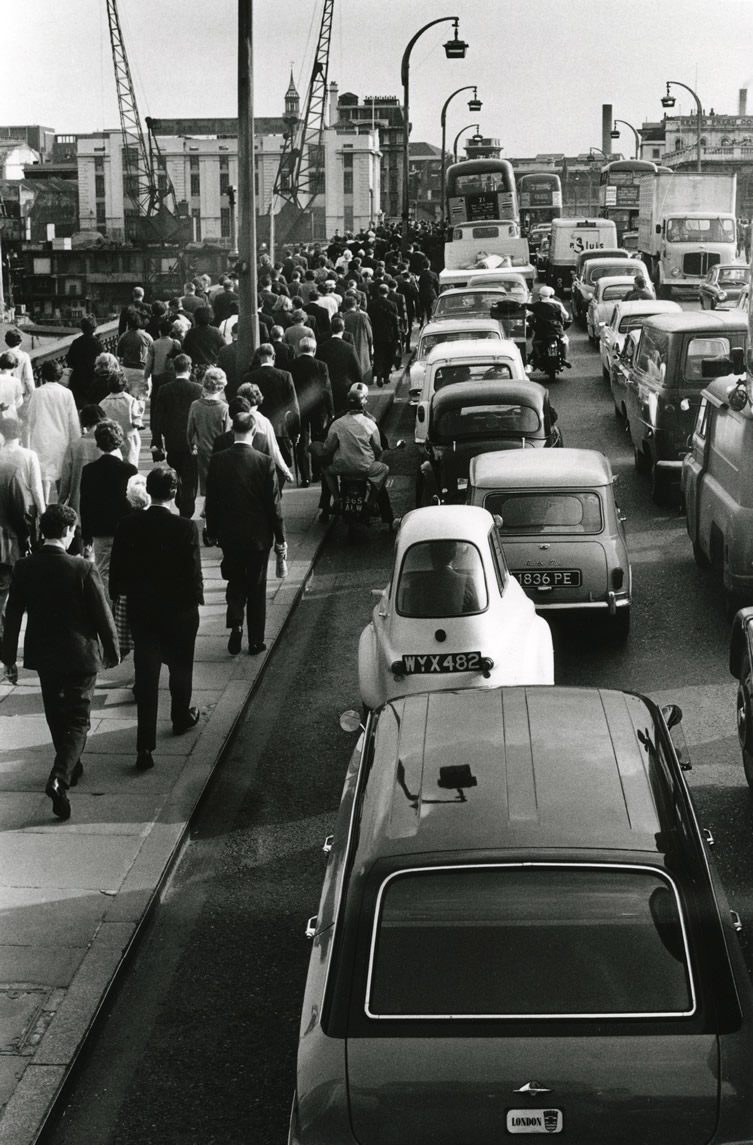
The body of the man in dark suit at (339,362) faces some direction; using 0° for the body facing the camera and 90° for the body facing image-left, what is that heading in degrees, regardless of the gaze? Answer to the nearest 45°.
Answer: approximately 180°

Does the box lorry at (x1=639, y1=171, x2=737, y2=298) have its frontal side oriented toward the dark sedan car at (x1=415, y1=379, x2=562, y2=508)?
yes

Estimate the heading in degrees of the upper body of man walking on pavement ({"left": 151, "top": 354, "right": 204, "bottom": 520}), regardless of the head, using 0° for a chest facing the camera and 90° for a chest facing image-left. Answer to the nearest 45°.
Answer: approximately 180°

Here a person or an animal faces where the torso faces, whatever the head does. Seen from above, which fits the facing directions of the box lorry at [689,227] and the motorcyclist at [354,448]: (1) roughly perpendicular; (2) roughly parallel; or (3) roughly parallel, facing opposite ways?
roughly parallel, facing opposite ways

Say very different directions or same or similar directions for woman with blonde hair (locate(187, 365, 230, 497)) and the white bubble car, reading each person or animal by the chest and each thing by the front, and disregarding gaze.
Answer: same or similar directions

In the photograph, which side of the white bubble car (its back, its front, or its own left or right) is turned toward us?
back

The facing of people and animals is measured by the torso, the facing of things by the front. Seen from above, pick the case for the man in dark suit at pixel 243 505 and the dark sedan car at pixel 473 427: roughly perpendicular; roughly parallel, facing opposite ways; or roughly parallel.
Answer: roughly parallel

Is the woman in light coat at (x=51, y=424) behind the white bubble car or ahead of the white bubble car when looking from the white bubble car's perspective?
ahead

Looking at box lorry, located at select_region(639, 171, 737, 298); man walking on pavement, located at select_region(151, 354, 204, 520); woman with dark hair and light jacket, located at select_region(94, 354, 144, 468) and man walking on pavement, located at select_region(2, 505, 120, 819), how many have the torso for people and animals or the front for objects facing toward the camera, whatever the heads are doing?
1

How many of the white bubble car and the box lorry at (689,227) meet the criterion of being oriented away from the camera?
1

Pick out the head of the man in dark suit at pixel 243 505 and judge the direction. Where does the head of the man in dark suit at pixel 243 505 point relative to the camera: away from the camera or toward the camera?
away from the camera

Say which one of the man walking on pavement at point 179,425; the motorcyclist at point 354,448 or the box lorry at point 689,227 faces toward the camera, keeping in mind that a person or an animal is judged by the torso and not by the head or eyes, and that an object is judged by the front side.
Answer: the box lorry

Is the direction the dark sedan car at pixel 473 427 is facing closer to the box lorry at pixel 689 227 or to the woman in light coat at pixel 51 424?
the box lorry

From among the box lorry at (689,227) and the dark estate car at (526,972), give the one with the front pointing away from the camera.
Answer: the dark estate car

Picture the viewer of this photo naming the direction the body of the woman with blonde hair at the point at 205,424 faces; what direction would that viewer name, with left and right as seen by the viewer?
facing away from the viewer

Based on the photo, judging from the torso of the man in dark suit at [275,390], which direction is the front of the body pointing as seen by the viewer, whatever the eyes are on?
away from the camera

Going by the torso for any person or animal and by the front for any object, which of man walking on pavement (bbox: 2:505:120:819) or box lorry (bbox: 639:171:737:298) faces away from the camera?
the man walking on pavement
